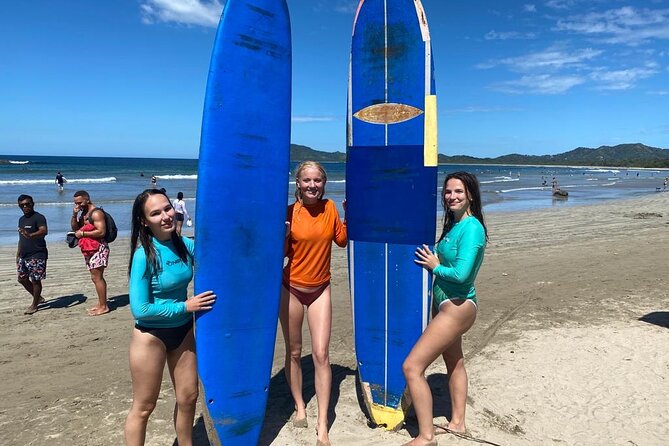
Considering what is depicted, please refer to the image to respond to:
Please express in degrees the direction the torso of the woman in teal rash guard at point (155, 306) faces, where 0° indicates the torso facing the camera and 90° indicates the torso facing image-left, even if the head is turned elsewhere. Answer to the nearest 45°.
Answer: approximately 315°

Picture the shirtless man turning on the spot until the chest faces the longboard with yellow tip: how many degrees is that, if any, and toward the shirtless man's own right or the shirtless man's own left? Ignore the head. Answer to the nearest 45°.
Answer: approximately 90° to the shirtless man's own left

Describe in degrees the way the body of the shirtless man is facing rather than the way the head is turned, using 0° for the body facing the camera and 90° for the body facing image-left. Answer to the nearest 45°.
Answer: approximately 45°

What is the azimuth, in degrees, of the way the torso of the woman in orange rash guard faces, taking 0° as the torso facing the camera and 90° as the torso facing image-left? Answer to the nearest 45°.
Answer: approximately 0°

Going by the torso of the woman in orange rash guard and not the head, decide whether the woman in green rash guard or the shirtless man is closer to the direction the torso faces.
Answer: the woman in green rash guard

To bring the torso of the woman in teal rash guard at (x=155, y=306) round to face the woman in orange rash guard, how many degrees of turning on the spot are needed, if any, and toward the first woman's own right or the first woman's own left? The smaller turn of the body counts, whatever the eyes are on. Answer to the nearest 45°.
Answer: approximately 90° to the first woman's own left
